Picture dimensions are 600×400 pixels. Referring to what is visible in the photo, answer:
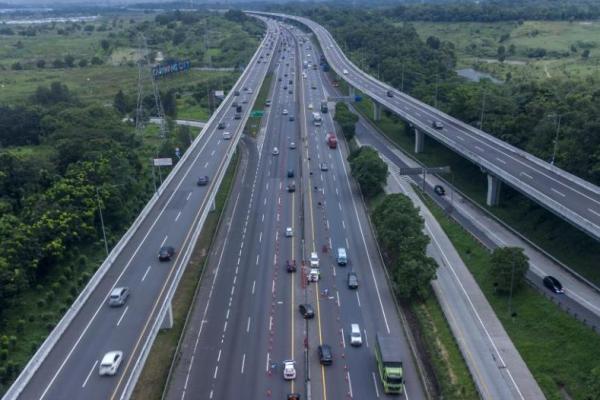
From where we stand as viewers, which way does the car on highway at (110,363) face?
facing away from the viewer and to the right of the viewer

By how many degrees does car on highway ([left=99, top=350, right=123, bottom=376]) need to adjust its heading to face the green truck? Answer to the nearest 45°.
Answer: approximately 45° to its right
